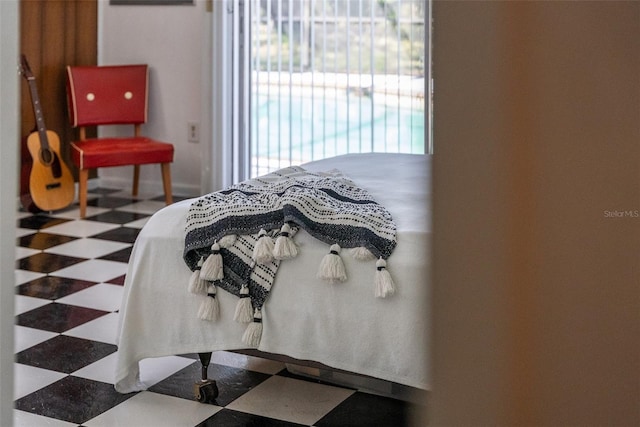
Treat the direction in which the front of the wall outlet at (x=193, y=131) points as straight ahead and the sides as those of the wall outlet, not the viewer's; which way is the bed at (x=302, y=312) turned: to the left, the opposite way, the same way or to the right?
to the right

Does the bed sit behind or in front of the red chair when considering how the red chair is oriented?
in front

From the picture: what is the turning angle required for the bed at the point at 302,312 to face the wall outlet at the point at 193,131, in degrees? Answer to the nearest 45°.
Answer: approximately 90° to its right

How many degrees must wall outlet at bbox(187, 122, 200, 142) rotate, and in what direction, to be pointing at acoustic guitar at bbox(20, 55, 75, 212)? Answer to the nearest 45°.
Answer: approximately 45° to its right

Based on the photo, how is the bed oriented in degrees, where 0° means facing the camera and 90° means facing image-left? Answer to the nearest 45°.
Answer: approximately 90°

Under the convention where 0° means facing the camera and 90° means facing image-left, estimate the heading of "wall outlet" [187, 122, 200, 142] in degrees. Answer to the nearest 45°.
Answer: approximately 0°

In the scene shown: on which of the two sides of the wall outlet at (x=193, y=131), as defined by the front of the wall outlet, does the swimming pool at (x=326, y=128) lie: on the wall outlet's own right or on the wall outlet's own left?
on the wall outlet's own left
